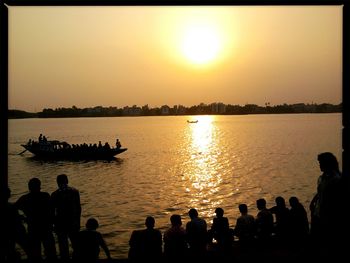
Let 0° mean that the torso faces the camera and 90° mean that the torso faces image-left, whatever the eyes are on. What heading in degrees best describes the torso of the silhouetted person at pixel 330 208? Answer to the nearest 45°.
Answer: approximately 90°

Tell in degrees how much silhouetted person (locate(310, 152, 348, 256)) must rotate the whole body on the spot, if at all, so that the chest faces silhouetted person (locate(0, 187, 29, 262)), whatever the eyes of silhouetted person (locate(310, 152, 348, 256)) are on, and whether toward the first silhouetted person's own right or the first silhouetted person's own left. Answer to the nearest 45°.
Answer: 0° — they already face them
